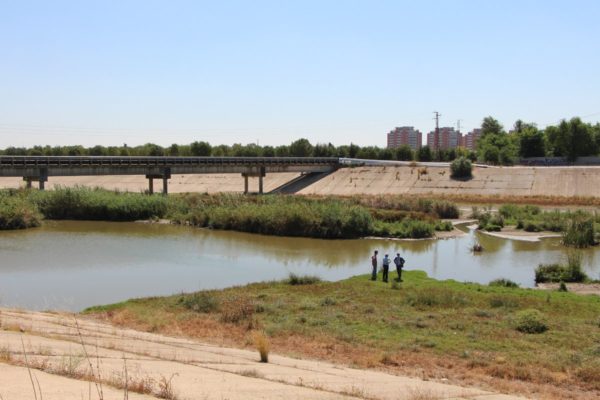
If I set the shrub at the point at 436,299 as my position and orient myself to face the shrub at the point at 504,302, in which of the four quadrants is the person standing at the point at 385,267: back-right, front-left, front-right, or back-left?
back-left

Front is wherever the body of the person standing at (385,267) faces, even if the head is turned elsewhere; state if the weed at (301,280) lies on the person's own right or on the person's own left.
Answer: on the person's own left

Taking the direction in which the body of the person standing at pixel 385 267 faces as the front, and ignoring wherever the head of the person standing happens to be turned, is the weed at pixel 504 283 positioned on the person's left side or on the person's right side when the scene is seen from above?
on the person's right side

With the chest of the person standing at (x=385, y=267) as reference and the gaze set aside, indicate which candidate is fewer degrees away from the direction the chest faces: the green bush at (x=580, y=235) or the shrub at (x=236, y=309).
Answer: the green bush

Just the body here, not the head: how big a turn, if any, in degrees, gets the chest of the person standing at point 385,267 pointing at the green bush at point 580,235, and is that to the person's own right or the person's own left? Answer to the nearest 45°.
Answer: approximately 45° to the person's own right

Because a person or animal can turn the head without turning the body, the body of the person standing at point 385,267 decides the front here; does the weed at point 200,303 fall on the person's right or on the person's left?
on the person's left

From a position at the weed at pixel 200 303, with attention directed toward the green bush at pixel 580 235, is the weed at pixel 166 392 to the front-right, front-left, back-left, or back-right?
back-right

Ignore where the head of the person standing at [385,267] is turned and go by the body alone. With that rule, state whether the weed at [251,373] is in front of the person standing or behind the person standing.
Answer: behind

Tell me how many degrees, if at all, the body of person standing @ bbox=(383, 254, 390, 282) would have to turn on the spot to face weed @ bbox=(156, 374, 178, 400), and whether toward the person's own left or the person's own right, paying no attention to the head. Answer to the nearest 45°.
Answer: approximately 180°

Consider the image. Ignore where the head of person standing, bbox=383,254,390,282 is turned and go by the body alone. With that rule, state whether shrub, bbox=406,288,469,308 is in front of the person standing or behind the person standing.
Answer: behind

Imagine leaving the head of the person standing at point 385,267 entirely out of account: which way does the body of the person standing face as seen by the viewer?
away from the camera

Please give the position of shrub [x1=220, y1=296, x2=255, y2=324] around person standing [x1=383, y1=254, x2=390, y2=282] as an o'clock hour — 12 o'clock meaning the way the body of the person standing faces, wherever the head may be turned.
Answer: The shrub is roughly at 7 o'clock from the person standing.
